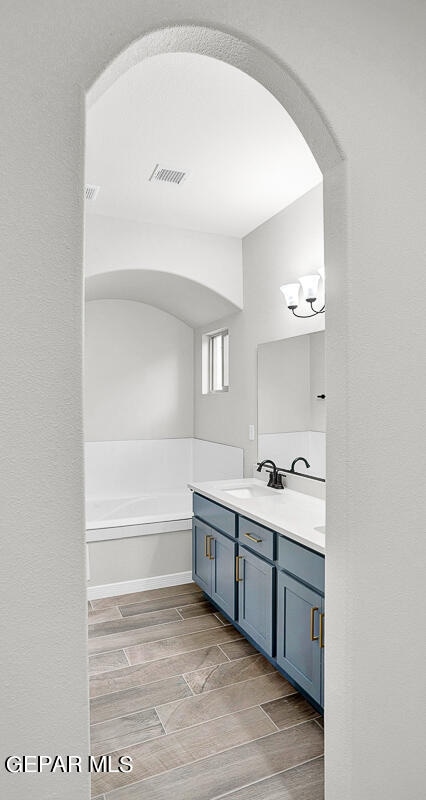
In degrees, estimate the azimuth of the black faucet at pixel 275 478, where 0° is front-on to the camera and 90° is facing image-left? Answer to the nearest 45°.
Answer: approximately 45°

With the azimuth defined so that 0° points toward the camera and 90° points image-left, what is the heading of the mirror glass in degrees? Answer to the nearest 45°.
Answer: approximately 45°
